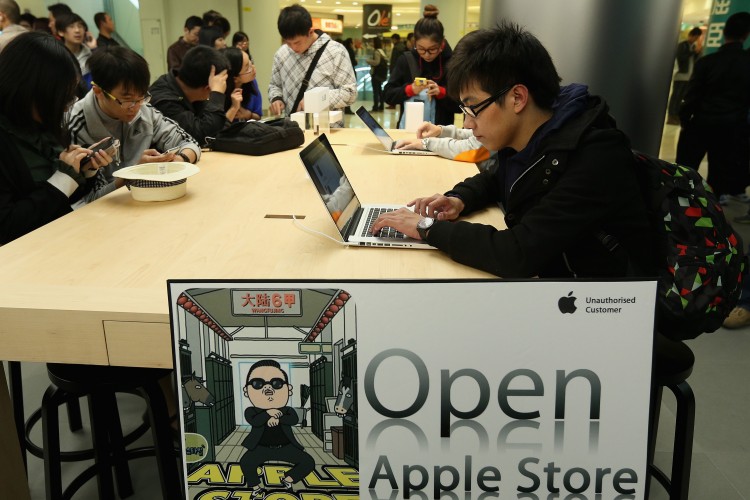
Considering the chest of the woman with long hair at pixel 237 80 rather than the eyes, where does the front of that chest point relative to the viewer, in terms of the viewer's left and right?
facing the viewer and to the right of the viewer

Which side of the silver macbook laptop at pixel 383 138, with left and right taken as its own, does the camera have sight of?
right

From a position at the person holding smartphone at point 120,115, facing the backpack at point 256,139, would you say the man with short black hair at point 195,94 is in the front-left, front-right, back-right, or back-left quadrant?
front-left

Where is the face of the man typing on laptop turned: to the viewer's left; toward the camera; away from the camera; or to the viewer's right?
to the viewer's left

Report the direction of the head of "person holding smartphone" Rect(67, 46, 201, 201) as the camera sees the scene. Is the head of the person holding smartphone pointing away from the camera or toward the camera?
toward the camera

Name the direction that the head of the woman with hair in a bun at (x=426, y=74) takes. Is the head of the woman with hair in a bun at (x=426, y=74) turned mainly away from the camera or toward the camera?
toward the camera

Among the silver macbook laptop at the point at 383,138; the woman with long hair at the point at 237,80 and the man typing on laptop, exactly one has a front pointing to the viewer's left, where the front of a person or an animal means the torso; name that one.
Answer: the man typing on laptop

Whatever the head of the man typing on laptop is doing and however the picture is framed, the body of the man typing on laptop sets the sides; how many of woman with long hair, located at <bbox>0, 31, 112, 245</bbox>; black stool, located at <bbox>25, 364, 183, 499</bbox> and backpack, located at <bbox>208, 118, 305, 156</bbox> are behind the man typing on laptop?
0

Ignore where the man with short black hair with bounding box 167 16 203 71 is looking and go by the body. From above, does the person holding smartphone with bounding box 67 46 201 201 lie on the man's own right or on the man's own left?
on the man's own right

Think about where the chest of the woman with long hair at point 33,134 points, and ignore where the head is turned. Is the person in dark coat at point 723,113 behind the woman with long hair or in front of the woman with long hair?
in front

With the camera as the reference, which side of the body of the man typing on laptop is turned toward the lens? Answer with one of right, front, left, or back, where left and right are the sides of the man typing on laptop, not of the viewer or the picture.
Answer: left

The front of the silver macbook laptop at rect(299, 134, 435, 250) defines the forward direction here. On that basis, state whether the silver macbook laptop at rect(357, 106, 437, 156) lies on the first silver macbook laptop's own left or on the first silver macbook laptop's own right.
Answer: on the first silver macbook laptop's own left

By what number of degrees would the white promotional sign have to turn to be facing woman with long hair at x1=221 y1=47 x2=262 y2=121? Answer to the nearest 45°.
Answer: approximately 180°

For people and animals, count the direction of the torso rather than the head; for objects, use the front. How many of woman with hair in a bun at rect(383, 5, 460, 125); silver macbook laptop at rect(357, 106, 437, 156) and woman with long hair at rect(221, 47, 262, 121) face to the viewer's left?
0

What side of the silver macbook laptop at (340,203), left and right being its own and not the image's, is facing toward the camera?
right

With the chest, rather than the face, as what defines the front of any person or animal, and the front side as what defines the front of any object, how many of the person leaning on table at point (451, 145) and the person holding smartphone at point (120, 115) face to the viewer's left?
1

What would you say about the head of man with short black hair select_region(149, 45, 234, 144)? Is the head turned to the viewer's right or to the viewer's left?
to the viewer's right

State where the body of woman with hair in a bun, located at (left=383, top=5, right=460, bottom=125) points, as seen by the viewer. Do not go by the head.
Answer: toward the camera
